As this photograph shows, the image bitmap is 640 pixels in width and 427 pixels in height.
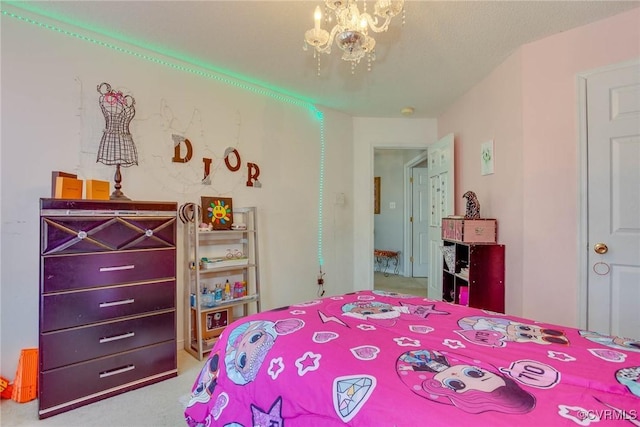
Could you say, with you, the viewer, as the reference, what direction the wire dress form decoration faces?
facing the viewer and to the right of the viewer

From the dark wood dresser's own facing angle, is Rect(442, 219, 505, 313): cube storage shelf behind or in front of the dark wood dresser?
in front

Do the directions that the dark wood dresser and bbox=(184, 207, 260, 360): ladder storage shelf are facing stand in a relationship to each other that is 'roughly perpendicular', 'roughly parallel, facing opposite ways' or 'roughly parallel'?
roughly parallel

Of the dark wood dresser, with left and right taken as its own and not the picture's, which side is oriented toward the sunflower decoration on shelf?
left

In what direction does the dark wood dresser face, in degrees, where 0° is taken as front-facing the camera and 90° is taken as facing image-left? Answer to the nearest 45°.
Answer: approximately 315°

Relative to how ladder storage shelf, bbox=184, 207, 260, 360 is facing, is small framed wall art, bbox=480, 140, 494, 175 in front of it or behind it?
in front

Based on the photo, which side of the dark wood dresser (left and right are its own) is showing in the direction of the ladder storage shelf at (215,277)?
left

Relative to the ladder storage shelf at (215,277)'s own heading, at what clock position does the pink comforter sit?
The pink comforter is roughly at 1 o'clock from the ladder storage shelf.

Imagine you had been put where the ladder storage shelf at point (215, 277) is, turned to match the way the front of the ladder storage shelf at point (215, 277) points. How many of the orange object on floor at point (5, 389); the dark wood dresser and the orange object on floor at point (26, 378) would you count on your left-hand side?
0

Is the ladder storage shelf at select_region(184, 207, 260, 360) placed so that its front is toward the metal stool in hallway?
no

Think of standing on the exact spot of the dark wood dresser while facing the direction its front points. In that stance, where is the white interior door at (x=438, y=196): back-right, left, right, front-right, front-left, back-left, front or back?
front-left

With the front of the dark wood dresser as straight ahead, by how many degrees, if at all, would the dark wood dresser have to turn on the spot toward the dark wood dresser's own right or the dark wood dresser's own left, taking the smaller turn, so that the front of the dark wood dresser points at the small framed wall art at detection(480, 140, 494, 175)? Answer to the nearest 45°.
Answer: approximately 45° to the dark wood dresser's own left
